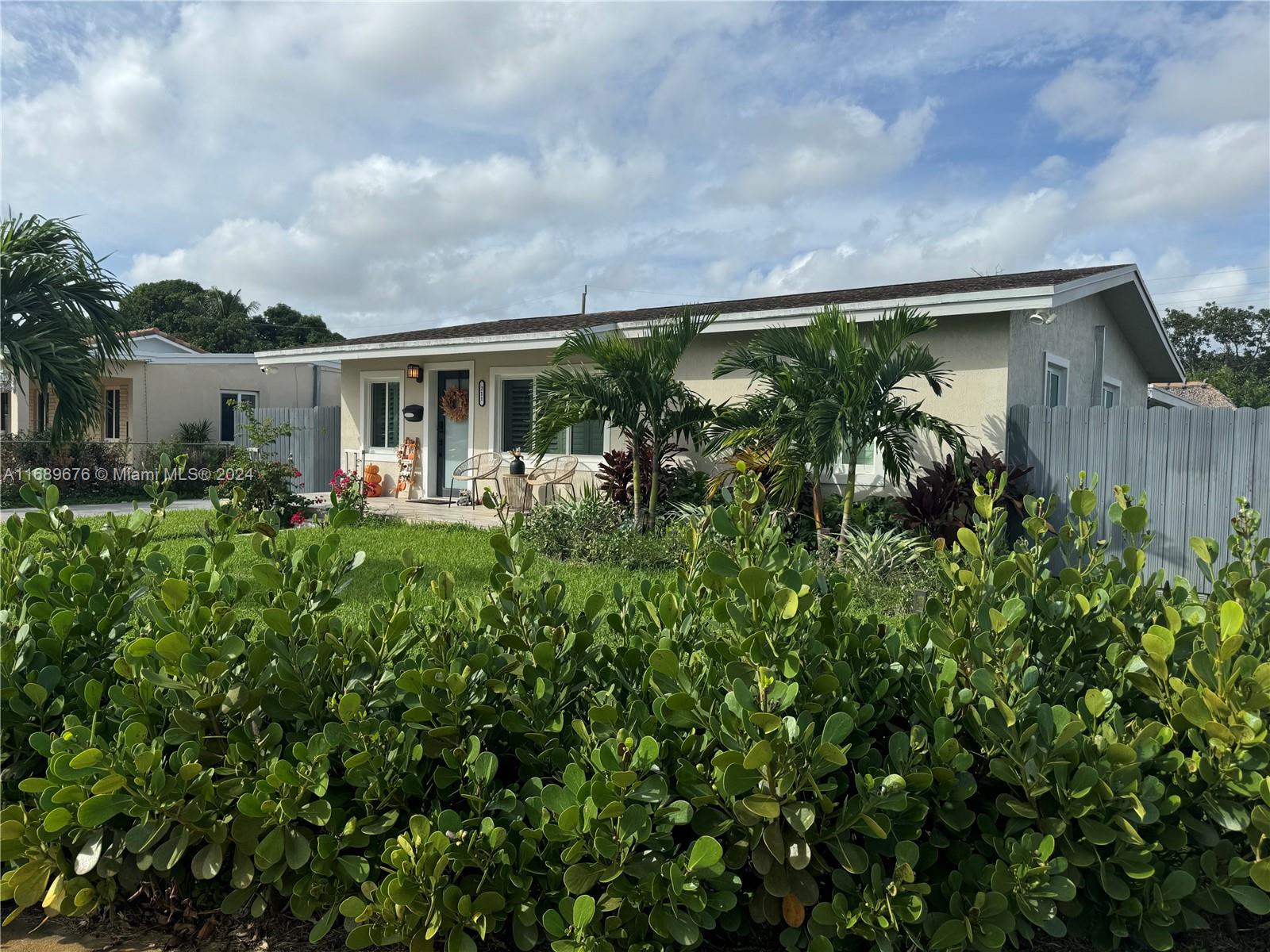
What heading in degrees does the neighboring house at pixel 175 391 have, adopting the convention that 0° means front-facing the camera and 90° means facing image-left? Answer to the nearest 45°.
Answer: approximately 45°

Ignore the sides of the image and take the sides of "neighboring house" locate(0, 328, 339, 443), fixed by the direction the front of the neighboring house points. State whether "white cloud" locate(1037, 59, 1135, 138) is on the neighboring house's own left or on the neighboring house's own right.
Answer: on the neighboring house's own left

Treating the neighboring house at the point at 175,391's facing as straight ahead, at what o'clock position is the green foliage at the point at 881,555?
The green foliage is roughly at 10 o'clock from the neighboring house.

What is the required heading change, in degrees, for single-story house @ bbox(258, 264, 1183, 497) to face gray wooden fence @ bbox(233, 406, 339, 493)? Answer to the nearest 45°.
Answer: approximately 90° to its right

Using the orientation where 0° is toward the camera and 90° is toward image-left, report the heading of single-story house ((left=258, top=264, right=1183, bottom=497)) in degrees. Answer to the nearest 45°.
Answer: approximately 45°

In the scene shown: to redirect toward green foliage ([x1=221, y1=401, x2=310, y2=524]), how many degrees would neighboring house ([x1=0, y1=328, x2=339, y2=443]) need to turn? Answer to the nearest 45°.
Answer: approximately 45° to its left

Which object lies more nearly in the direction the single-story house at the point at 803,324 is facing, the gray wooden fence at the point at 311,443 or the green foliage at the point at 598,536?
the green foliage

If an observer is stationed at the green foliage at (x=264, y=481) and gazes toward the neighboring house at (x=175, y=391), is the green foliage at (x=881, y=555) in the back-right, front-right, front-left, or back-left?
back-right

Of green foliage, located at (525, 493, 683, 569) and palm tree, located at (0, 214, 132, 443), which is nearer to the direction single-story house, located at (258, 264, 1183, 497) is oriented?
the green foliage
